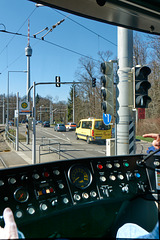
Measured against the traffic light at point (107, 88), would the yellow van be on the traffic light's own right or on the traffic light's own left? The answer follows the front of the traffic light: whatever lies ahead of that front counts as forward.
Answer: on the traffic light's own right

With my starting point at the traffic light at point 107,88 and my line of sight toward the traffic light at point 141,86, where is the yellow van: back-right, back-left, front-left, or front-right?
back-left

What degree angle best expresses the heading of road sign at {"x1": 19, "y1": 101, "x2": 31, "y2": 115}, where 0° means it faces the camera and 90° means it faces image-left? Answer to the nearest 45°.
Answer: approximately 0°

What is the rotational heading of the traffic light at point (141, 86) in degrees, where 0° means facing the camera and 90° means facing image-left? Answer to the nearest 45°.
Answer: approximately 315°

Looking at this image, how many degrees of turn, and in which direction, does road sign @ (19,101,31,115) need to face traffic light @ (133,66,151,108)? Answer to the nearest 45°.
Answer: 0° — it already faces it

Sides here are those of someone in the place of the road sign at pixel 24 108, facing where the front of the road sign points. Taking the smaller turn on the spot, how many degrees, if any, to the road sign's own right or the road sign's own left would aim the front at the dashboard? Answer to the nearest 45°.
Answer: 0° — it already faces it
